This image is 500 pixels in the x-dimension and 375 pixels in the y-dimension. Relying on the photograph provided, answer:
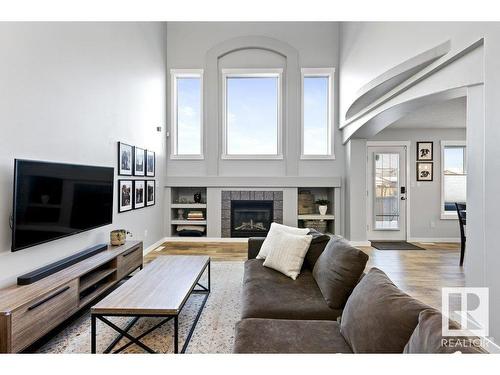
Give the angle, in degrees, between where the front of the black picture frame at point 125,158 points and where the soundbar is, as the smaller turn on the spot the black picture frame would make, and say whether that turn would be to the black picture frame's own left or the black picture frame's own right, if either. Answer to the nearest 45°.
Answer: approximately 45° to the black picture frame's own right

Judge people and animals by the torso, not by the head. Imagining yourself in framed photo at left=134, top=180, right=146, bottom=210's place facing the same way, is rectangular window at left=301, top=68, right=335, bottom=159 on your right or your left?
on your left

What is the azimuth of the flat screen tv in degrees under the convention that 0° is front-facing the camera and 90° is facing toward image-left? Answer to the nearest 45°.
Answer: approximately 315°

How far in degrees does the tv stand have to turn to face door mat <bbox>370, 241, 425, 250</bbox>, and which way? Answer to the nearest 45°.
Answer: approximately 45° to its left

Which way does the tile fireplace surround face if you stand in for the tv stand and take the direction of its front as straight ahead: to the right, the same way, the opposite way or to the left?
to the right

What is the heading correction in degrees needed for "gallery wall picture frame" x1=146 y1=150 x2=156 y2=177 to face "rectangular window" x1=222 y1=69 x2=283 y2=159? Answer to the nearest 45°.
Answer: approximately 45° to its left

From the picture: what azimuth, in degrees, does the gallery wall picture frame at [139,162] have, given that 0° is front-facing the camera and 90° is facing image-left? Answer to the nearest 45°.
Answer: approximately 315°

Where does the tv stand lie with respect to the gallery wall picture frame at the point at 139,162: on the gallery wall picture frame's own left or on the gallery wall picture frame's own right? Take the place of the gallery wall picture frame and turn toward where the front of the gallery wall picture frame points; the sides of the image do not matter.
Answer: on the gallery wall picture frame's own right
